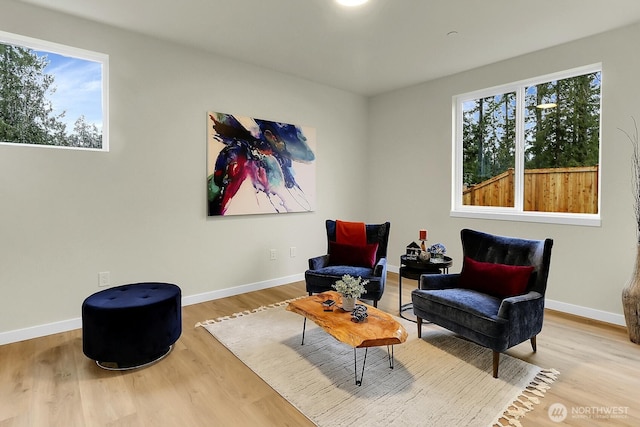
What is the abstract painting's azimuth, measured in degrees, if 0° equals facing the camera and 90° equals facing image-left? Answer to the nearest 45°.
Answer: approximately 315°

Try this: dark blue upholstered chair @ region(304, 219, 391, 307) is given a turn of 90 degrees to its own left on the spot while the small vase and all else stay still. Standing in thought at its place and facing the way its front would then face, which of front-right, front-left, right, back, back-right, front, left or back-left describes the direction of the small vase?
front-right

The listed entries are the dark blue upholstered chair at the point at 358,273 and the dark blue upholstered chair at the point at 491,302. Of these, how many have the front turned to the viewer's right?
0

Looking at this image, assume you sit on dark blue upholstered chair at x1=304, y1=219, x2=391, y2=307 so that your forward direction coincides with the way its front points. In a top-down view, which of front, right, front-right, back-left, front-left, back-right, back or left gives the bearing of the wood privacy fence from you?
back-left

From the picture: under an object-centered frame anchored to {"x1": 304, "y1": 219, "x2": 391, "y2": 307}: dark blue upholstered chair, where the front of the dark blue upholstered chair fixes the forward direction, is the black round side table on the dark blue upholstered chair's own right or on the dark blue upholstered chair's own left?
on the dark blue upholstered chair's own left

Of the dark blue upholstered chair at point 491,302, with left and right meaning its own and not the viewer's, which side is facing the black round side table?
right

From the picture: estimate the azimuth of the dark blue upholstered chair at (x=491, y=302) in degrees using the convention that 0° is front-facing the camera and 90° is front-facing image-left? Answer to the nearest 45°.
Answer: approximately 45°

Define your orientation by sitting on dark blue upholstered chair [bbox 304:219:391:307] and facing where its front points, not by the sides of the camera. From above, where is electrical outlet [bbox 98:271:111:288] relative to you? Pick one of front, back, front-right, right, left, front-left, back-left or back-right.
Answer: front-right

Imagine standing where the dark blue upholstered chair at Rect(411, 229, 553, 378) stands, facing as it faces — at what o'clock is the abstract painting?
The abstract painting is roughly at 2 o'clock from the dark blue upholstered chair.

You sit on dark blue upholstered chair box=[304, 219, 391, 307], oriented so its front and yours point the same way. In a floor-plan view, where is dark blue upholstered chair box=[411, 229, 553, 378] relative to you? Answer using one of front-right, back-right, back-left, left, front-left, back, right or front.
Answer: left

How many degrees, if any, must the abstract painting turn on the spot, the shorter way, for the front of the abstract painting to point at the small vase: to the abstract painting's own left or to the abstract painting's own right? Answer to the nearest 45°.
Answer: approximately 45° to the abstract painting's own right

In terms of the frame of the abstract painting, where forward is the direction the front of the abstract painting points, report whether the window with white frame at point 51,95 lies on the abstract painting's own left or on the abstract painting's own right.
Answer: on the abstract painting's own right

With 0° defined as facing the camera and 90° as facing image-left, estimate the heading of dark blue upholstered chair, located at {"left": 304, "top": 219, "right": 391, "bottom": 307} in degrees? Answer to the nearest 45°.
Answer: approximately 45°
